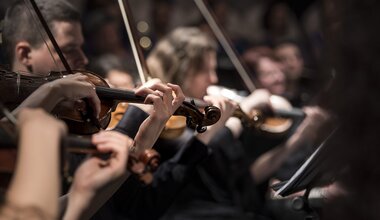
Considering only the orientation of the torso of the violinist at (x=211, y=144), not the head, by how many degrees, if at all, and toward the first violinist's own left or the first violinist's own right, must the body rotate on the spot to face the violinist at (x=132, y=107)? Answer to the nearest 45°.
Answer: approximately 90° to the first violinist's own right
